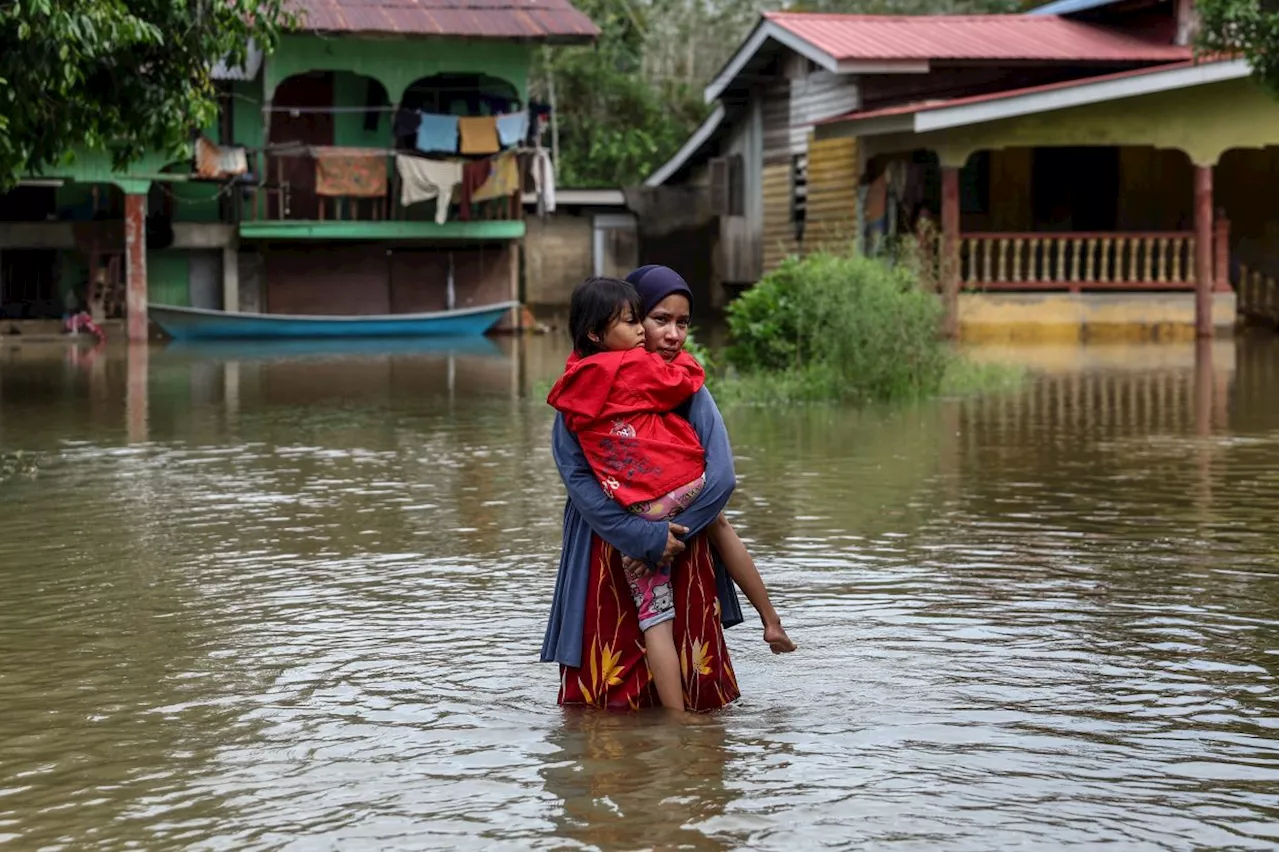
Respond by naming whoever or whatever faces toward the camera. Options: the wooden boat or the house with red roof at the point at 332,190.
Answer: the house with red roof

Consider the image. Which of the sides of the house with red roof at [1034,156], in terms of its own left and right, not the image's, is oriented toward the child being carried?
front

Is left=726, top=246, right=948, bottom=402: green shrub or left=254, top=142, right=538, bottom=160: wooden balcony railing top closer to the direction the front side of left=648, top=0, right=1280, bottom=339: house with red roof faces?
the green shrub

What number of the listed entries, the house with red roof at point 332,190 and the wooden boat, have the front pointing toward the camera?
1

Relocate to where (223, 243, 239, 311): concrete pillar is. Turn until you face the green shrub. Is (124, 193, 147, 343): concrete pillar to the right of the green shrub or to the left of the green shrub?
right

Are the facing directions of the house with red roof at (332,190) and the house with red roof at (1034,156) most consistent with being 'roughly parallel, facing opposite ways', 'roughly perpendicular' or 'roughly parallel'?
roughly parallel

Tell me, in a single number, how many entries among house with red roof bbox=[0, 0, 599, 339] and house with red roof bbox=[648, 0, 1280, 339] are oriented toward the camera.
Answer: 2

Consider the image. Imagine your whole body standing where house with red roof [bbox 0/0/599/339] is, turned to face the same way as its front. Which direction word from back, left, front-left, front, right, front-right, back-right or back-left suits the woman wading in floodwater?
front

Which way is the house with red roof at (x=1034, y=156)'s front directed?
toward the camera

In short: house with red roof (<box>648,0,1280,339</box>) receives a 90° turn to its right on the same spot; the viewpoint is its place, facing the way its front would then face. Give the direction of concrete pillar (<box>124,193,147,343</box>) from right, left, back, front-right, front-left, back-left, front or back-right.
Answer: front
